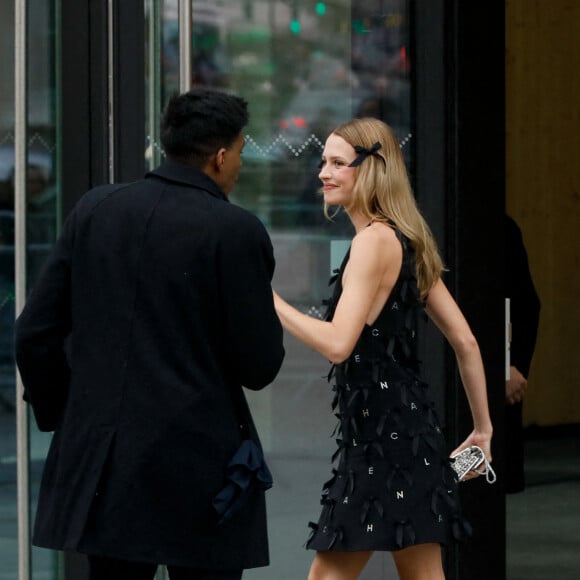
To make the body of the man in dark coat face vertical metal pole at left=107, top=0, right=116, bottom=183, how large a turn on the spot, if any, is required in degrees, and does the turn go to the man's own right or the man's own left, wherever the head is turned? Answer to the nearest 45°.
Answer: approximately 45° to the man's own left

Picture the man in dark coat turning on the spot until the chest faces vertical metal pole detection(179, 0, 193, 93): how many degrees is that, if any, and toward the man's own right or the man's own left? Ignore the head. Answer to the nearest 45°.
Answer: approximately 45° to the man's own left

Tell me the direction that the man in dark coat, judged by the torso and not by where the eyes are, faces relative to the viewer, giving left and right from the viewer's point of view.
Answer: facing away from the viewer and to the right of the viewer

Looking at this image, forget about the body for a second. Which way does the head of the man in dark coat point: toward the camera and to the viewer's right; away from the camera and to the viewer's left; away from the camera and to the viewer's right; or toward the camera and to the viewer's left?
away from the camera and to the viewer's right

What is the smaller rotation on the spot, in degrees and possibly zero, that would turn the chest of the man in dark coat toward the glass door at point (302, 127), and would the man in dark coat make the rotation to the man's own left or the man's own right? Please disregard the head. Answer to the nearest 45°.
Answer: approximately 45° to the man's own left

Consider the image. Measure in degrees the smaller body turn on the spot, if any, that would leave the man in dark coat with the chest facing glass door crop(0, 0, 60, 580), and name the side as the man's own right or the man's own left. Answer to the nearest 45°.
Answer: approximately 45° to the man's own left

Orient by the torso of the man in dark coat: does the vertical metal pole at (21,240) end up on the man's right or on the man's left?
on the man's left
